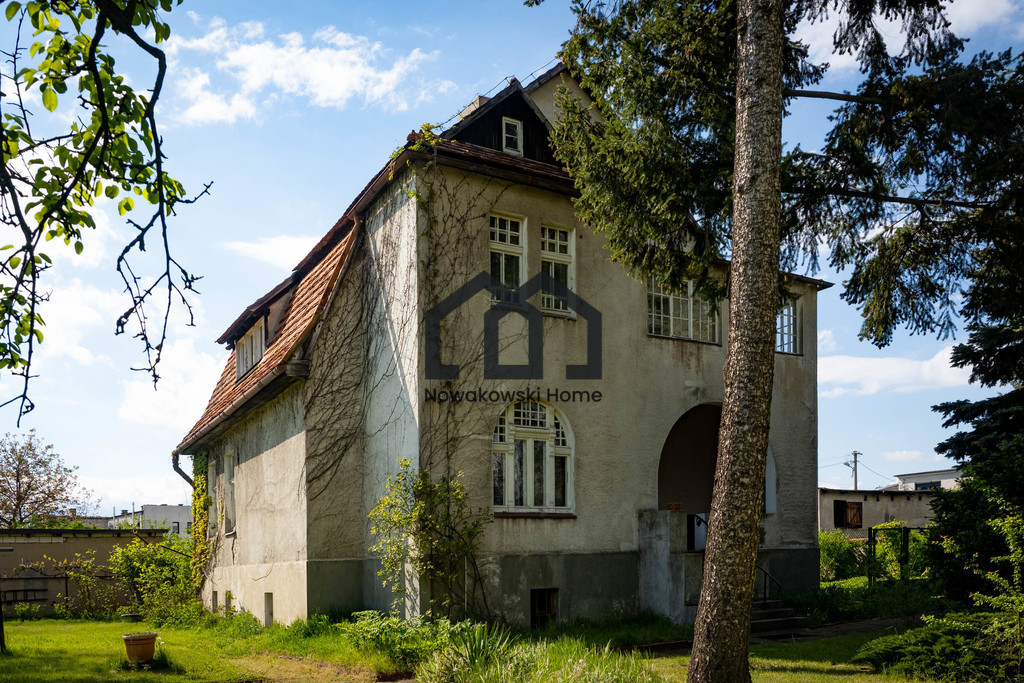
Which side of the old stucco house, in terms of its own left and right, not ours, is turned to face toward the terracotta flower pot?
right

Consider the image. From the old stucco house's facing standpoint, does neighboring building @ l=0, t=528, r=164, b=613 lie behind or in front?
behind

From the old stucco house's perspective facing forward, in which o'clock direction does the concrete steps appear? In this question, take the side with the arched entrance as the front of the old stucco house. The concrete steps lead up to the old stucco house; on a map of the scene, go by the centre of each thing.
The concrete steps is roughly at 10 o'clock from the old stucco house.

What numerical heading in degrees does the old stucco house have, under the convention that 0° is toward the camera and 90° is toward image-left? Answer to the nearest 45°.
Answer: approximately 315°

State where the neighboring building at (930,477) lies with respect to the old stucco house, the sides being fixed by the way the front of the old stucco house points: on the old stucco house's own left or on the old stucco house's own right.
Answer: on the old stucco house's own left
